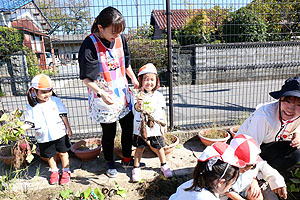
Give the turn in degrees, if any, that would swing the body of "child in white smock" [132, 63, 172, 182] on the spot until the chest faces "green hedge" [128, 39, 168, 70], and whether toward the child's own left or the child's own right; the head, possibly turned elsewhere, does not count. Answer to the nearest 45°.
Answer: approximately 180°

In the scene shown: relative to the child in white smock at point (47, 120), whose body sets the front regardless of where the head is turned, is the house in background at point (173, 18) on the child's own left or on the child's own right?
on the child's own left

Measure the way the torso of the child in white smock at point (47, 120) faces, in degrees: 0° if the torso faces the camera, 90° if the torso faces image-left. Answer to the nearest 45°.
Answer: approximately 0°

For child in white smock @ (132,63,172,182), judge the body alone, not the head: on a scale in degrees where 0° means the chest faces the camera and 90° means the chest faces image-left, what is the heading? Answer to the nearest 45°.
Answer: approximately 0°

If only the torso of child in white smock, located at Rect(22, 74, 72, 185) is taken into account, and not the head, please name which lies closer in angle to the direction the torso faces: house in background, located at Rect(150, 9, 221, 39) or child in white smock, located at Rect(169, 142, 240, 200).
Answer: the child in white smock

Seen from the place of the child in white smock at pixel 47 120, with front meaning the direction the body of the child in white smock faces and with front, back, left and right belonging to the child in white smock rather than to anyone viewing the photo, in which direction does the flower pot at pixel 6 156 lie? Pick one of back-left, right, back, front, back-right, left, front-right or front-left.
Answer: back-right

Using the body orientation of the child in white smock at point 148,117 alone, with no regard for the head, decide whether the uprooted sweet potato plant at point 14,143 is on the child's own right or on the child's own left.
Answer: on the child's own right

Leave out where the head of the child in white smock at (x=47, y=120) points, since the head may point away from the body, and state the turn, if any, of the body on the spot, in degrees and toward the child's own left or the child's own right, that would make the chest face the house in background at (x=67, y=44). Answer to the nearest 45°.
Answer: approximately 180°

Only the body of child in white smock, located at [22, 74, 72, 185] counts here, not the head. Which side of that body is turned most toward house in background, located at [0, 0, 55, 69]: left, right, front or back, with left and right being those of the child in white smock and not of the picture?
back

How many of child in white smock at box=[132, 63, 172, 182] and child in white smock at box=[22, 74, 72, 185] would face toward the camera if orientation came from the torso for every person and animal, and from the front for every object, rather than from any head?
2
